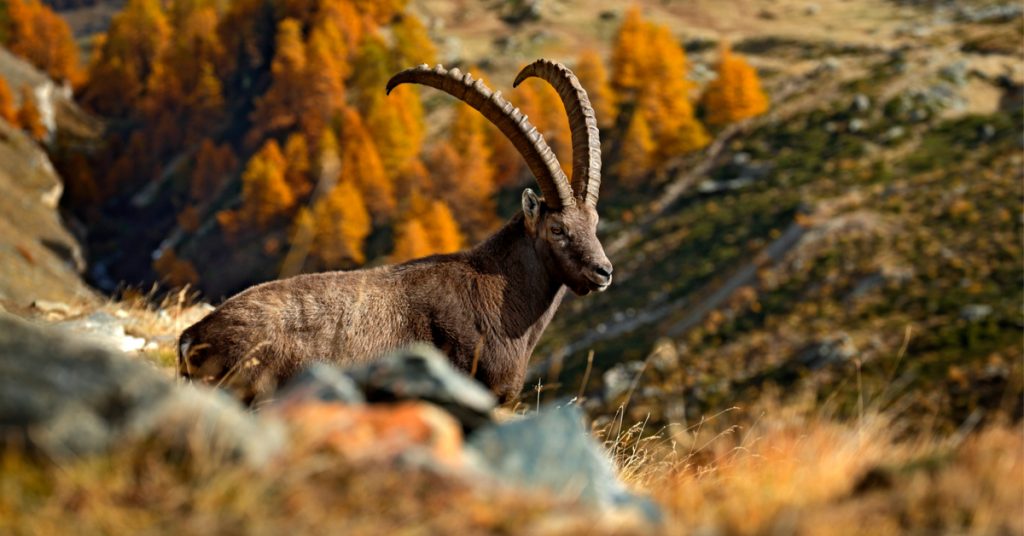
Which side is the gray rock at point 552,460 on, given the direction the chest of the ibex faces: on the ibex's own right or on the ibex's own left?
on the ibex's own right

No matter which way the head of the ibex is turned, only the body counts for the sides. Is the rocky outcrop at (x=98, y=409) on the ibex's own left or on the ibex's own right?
on the ibex's own right

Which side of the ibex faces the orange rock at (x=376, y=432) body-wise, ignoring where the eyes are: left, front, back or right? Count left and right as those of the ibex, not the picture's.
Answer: right

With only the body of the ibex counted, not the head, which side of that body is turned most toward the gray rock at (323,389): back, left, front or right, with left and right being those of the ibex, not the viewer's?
right

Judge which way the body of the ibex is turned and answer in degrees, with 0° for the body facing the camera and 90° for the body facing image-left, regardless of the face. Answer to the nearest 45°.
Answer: approximately 270°

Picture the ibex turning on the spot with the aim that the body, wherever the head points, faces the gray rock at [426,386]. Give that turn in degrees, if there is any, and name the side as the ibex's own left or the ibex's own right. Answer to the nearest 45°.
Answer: approximately 90° to the ibex's own right
